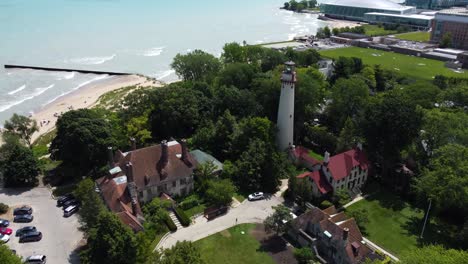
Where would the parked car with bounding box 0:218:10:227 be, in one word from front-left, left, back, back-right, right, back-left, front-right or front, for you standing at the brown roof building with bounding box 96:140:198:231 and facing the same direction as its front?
back-right

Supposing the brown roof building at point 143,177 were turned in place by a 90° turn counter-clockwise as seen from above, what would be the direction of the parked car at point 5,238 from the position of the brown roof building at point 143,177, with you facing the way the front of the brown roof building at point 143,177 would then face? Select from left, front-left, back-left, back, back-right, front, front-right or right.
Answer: back-left

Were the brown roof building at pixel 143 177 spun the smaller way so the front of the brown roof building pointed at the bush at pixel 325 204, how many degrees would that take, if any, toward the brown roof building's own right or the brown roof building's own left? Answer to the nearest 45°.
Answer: approximately 45° to the brown roof building's own left

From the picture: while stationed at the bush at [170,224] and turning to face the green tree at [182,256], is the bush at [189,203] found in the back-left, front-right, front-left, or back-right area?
back-left

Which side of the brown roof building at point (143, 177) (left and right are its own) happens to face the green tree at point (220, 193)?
front

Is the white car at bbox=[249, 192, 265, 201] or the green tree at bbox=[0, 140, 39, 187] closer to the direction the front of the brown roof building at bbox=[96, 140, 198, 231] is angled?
the white car

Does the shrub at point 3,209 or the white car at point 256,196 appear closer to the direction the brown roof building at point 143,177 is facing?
the white car

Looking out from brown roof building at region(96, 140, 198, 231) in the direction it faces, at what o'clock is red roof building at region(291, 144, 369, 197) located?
red roof building at region(291, 144, 369, 197) is roughly at 11 o'clock from brown roof building at region(96, 140, 198, 231).

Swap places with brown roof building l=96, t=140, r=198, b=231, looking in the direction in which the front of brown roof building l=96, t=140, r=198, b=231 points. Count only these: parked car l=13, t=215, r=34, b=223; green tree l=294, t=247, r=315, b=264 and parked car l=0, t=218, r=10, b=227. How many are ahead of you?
1

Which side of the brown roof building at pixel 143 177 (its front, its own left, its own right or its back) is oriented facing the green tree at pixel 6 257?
right

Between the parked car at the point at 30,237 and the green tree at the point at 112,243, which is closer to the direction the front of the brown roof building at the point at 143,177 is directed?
the green tree

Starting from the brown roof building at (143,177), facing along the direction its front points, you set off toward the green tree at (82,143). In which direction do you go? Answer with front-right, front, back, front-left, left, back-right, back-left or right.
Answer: back

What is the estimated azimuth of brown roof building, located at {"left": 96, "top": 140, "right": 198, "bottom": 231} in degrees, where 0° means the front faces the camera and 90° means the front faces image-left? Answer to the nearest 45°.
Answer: approximately 315°
